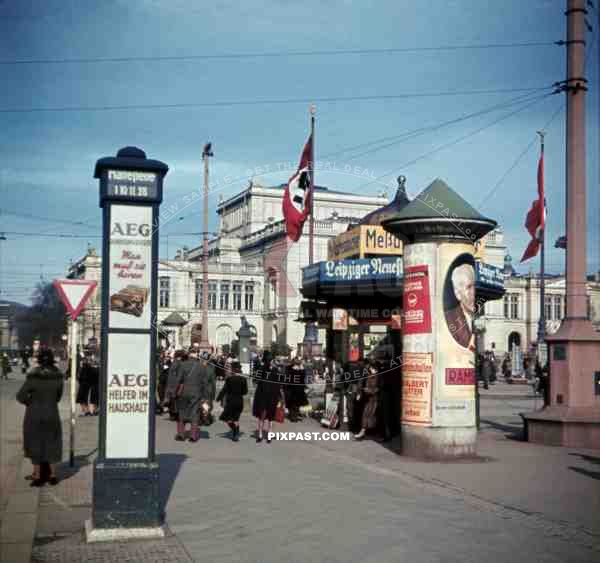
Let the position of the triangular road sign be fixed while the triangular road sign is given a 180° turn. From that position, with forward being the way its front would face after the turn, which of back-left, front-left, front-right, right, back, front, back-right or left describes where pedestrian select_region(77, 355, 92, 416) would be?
front

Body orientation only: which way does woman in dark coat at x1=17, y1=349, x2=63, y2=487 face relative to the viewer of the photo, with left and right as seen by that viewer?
facing away from the viewer

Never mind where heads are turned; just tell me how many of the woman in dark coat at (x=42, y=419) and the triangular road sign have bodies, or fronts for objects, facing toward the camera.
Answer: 1

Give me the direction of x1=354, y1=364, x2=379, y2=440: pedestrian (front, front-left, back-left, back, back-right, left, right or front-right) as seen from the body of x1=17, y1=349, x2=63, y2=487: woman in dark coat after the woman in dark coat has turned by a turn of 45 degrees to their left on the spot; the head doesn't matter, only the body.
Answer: right

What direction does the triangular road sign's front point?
toward the camera

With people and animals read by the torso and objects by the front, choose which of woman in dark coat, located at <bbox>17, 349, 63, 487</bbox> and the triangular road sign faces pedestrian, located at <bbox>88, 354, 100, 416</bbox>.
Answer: the woman in dark coat

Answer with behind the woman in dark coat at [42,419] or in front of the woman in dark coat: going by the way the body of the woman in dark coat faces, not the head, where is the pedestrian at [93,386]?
in front

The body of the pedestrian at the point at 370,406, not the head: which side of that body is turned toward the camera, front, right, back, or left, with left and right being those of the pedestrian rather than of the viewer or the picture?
left

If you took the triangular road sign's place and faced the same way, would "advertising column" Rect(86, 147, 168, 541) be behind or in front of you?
in front

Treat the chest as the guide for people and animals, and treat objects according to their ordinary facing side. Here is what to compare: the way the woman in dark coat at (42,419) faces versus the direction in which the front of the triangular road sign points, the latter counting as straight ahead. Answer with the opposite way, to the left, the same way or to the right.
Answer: the opposite way

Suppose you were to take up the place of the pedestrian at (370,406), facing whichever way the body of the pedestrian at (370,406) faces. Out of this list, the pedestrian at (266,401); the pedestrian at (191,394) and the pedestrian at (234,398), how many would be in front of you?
3
